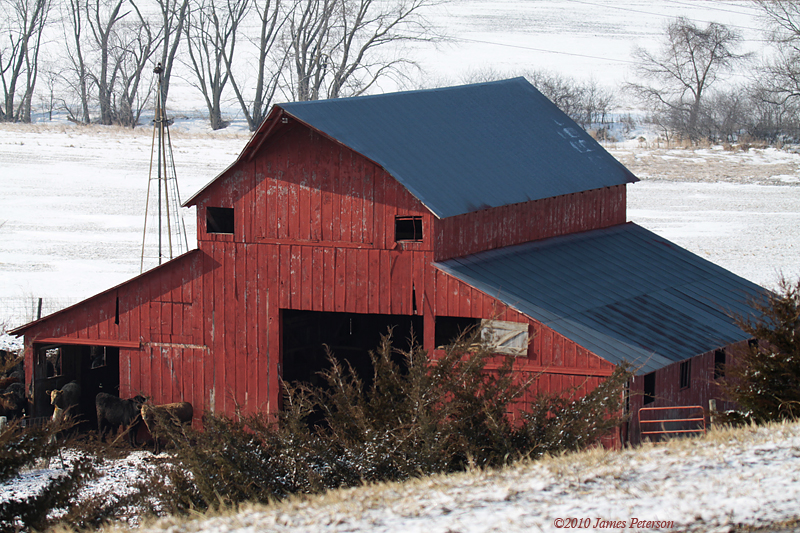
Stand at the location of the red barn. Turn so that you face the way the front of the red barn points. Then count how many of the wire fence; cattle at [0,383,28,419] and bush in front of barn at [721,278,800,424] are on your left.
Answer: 1

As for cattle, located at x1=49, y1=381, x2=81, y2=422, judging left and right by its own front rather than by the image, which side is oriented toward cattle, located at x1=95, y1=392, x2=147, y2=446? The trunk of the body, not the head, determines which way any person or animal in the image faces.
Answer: left

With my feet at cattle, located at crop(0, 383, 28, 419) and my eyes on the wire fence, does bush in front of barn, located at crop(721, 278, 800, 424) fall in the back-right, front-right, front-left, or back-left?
back-right

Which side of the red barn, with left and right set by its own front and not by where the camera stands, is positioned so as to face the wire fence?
right
